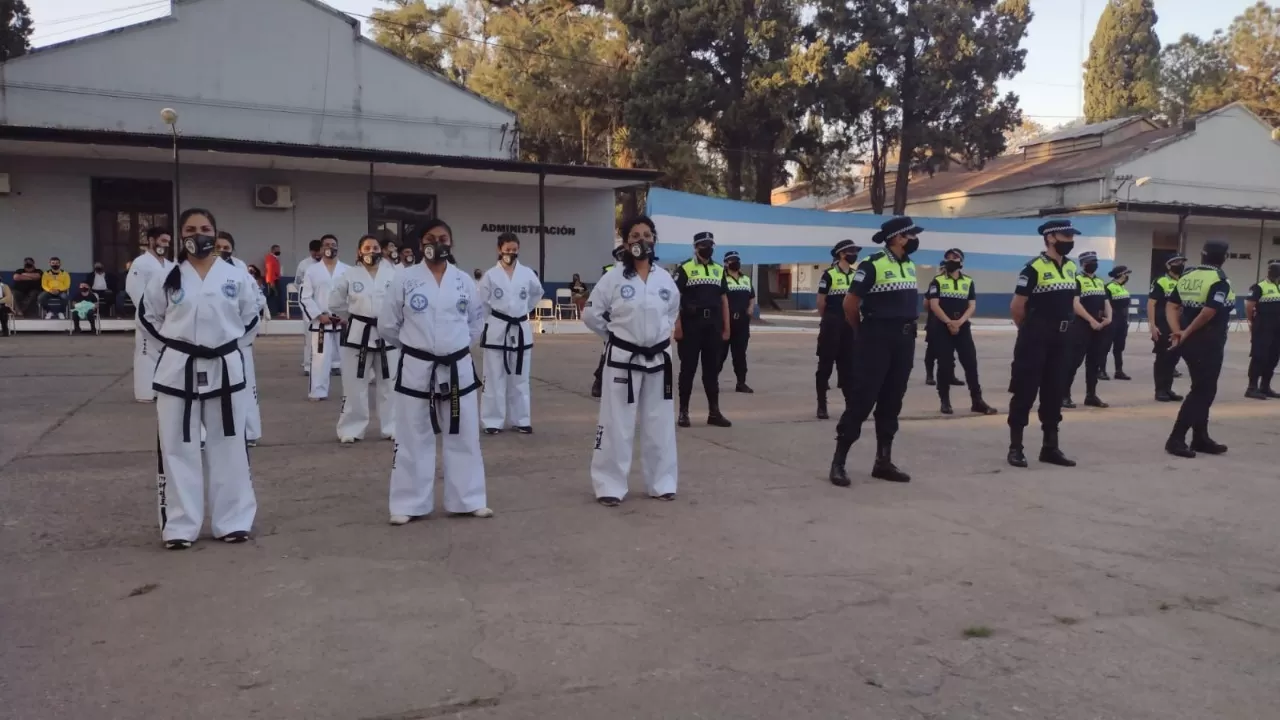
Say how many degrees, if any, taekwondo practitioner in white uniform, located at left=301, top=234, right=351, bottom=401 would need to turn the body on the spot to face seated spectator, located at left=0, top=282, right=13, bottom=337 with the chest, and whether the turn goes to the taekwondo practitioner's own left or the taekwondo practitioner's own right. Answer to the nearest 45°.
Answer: approximately 135° to the taekwondo practitioner's own right

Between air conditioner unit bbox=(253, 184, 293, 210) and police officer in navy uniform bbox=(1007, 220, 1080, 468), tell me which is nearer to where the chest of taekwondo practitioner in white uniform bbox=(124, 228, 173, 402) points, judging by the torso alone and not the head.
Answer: the police officer in navy uniform

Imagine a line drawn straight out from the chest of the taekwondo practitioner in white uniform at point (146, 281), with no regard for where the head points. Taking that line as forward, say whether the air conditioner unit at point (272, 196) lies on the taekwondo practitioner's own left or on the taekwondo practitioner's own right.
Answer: on the taekwondo practitioner's own left

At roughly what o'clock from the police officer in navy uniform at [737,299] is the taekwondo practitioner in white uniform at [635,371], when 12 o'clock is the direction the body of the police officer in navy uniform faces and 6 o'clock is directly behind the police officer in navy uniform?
The taekwondo practitioner in white uniform is roughly at 12 o'clock from the police officer in navy uniform.

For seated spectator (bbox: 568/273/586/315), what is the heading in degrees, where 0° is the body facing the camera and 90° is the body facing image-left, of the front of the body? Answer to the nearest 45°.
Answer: approximately 0°

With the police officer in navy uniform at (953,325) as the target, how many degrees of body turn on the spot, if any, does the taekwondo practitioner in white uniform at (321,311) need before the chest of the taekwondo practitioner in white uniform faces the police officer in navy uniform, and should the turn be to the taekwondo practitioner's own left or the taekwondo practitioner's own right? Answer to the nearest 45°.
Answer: approximately 90° to the taekwondo practitioner's own left

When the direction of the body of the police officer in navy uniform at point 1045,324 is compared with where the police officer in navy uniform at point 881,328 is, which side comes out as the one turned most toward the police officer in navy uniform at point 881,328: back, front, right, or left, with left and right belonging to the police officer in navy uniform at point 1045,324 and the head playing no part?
right

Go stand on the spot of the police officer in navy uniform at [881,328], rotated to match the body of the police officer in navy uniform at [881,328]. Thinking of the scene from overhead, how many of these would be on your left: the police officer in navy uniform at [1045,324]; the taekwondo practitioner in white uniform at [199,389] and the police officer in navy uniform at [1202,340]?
2

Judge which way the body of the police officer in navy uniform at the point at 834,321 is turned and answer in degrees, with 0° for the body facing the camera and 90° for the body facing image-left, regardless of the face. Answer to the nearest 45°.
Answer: approximately 315°
